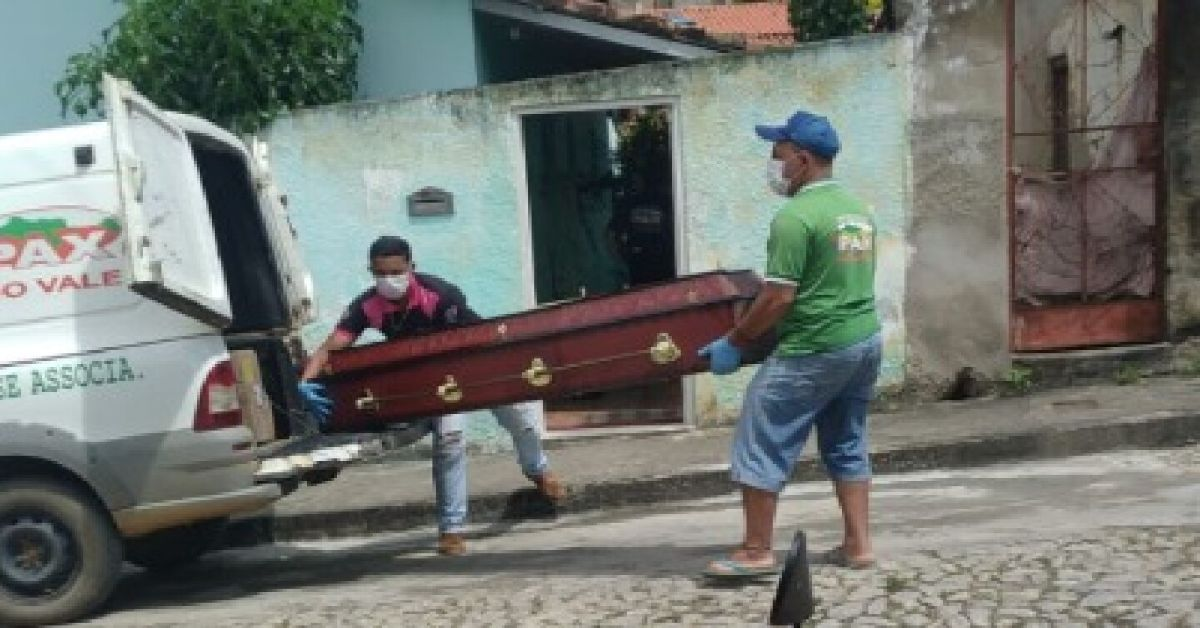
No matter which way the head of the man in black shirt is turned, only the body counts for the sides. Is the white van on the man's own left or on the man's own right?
on the man's own right

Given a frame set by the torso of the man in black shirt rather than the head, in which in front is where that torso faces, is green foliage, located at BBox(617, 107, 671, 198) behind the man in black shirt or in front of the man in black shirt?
behind

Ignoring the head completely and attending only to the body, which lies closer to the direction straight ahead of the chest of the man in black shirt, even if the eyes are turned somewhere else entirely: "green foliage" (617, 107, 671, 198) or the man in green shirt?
the man in green shirt

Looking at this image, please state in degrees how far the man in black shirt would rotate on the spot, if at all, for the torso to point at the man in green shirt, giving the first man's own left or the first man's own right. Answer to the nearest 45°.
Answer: approximately 45° to the first man's own left

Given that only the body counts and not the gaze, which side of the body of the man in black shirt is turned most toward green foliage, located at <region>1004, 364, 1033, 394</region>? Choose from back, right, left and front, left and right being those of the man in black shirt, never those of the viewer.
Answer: left

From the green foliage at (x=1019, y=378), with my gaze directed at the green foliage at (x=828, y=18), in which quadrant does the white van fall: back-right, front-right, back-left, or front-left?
back-left

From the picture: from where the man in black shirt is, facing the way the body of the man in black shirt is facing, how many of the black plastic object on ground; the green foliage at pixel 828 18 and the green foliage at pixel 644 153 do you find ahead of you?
1

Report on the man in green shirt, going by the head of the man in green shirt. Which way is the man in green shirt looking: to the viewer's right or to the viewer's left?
to the viewer's left

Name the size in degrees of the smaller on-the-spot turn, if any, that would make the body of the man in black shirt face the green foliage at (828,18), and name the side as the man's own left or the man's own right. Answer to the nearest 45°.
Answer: approximately 135° to the man's own left

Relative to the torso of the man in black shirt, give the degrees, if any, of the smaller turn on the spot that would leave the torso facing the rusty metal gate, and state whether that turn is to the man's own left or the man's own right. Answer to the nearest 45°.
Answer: approximately 90° to the man's own left
